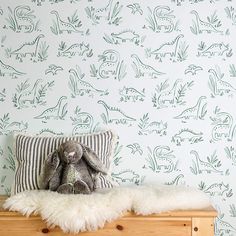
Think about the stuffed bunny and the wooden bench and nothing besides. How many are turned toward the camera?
2
